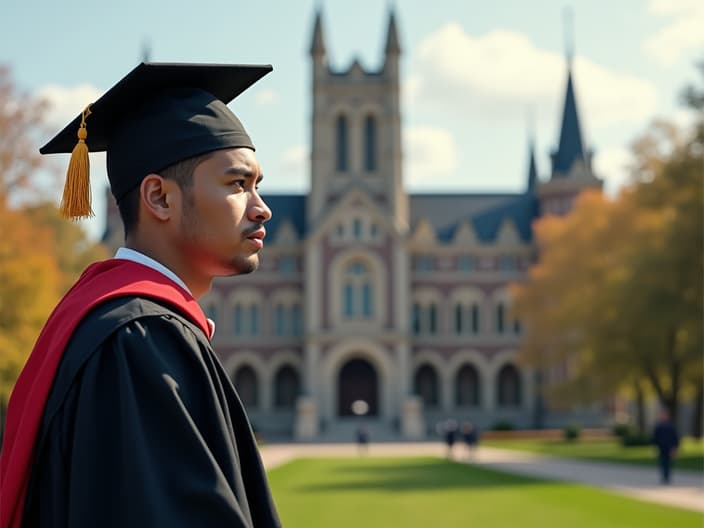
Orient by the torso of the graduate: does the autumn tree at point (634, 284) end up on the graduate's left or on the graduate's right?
on the graduate's left

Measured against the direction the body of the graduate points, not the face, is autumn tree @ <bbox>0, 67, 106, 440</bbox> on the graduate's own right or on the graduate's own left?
on the graduate's own left

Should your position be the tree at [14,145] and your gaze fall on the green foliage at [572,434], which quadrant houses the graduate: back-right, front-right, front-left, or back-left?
back-right

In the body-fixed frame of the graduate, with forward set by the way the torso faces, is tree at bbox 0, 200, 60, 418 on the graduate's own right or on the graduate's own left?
on the graduate's own left

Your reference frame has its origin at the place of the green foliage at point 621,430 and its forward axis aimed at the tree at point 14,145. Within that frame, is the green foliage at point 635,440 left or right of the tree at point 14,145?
left

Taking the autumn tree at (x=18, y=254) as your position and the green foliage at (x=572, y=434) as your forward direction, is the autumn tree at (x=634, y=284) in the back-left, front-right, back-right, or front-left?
front-right

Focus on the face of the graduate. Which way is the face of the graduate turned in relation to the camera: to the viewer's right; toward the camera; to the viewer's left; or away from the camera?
to the viewer's right

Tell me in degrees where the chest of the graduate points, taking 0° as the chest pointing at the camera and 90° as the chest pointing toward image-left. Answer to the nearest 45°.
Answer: approximately 270°
